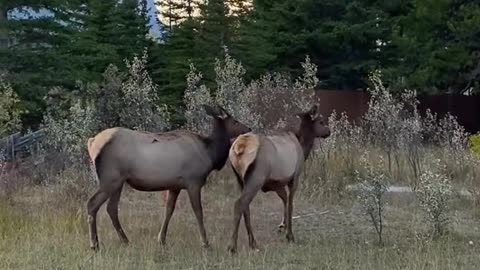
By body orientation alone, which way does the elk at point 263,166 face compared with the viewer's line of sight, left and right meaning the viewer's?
facing away from the viewer and to the right of the viewer

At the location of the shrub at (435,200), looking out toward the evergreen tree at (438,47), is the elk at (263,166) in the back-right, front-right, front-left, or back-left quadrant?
back-left

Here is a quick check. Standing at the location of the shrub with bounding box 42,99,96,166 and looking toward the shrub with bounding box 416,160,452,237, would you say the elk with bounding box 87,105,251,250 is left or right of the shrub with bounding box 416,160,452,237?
right

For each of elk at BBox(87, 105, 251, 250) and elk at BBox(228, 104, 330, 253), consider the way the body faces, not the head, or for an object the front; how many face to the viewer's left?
0

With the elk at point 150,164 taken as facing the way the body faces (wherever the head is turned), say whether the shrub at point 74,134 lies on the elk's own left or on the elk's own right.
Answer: on the elk's own left

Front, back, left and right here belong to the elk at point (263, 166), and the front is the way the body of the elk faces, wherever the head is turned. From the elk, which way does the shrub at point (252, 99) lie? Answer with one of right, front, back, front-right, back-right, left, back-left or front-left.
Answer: front-left

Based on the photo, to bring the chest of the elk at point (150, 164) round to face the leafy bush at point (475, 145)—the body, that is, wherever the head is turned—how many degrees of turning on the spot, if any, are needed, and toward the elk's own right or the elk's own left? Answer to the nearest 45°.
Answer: approximately 45° to the elk's own left

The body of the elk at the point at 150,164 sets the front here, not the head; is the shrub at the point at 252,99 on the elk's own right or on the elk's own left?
on the elk's own left

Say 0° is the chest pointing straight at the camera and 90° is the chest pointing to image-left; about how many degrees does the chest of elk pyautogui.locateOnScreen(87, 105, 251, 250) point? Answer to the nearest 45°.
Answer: approximately 270°

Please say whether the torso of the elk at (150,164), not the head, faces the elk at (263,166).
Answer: yes

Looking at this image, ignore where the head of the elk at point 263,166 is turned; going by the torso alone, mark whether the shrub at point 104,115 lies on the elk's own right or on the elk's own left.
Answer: on the elk's own left
